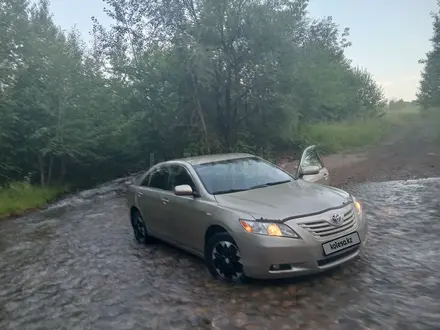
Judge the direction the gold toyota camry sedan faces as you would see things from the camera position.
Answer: facing the viewer and to the right of the viewer
